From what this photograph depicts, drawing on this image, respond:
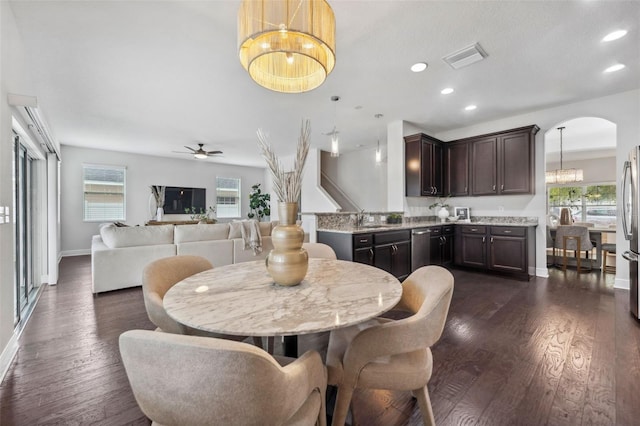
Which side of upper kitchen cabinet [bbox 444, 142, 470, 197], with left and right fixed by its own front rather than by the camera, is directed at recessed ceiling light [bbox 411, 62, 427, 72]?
front

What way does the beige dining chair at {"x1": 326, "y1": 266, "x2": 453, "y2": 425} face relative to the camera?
to the viewer's left

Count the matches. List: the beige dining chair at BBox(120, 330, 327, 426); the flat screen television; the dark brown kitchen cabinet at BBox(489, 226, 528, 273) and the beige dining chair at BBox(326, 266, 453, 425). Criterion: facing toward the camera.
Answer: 2

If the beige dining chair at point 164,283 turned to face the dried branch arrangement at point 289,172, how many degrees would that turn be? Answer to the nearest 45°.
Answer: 0° — it already faces it

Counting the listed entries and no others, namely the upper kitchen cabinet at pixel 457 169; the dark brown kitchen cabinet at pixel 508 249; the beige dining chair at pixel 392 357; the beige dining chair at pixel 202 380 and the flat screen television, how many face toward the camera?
3

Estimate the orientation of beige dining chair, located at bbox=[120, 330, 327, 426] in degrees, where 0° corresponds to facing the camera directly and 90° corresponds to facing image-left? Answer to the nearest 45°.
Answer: approximately 225°

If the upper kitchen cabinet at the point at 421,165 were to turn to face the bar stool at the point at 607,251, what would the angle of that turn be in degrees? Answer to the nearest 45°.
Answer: approximately 45° to its left

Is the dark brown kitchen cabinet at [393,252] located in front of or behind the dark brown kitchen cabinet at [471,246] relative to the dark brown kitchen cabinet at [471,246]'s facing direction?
in front

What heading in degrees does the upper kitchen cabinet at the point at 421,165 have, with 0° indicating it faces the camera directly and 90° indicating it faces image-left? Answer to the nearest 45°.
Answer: approximately 315°

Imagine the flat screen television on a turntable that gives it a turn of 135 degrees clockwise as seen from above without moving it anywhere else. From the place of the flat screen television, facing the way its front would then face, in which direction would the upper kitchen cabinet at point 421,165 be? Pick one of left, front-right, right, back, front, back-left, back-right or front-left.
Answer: back

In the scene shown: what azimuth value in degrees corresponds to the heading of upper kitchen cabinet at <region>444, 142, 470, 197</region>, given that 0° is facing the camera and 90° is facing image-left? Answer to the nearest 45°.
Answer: approximately 0°
